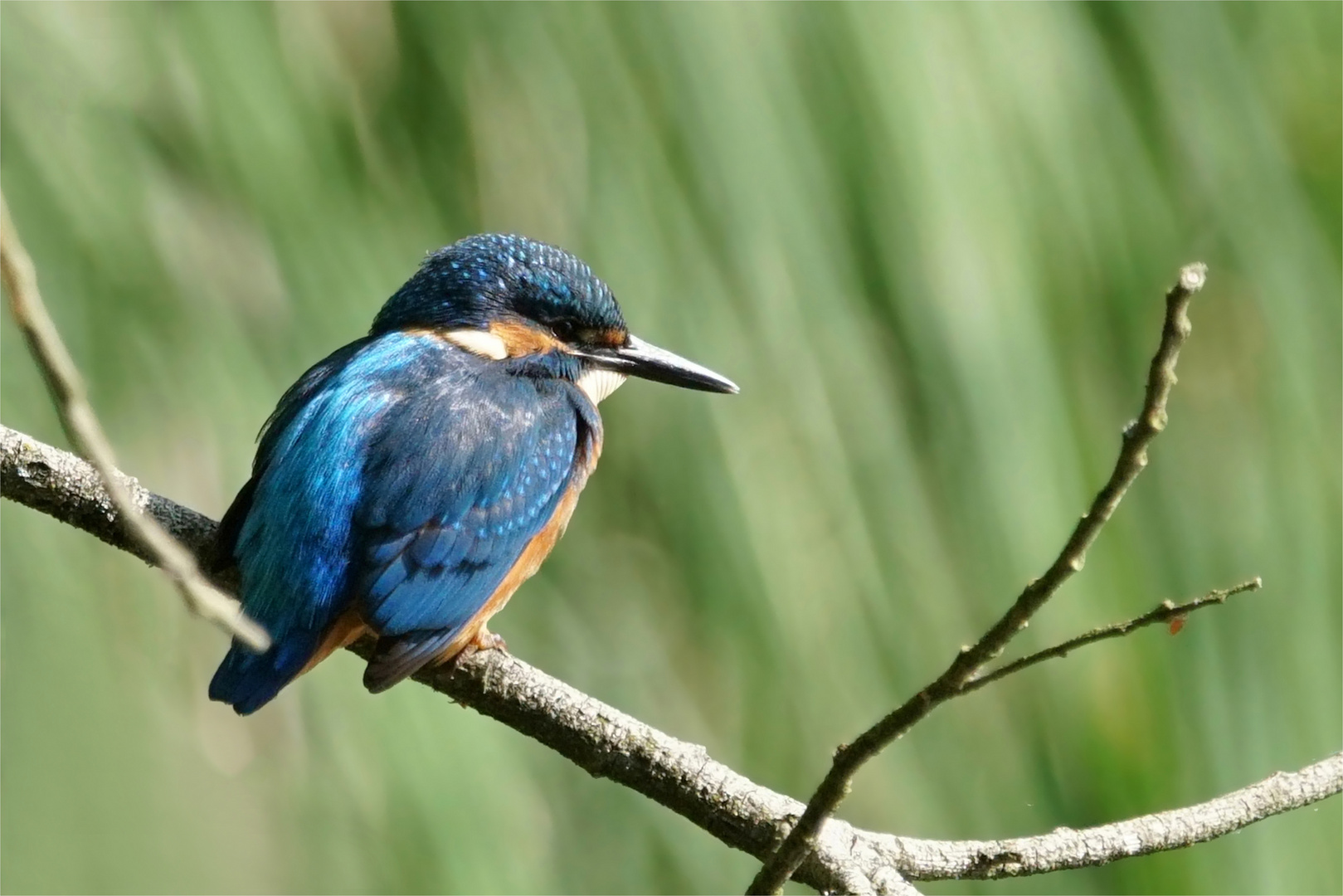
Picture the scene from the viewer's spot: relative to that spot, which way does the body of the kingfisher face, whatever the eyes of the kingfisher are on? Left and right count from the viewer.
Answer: facing away from the viewer and to the right of the viewer

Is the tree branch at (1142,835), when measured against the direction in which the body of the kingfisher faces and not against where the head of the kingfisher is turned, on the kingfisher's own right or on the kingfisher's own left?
on the kingfisher's own right

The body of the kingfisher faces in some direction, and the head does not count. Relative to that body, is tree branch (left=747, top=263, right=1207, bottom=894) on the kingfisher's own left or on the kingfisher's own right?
on the kingfisher's own right
